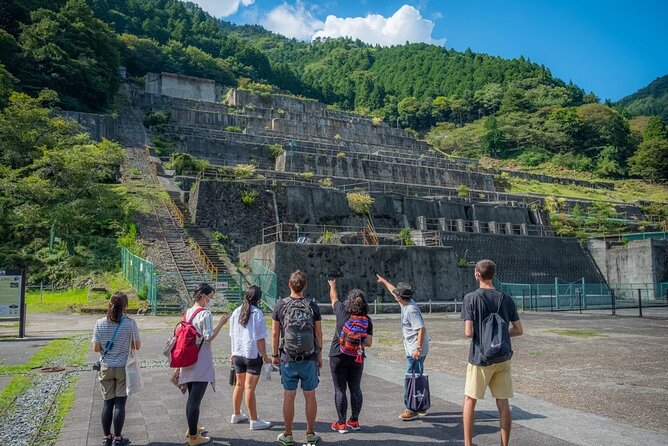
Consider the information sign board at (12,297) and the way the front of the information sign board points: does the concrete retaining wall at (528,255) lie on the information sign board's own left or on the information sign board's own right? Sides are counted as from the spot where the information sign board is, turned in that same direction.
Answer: on the information sign board's own left

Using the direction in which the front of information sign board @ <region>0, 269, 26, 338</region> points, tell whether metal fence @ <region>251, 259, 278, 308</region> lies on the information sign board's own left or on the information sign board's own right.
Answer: on the information sign board's own left

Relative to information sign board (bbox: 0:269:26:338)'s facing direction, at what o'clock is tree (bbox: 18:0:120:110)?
The tree is roughly at 6 o'clock from the information sign board.

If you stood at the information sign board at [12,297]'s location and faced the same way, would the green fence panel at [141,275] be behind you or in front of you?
behind

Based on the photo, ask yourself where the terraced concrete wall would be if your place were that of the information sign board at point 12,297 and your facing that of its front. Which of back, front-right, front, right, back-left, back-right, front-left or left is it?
back-left

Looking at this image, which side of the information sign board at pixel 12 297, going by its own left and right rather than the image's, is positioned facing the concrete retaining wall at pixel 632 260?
left

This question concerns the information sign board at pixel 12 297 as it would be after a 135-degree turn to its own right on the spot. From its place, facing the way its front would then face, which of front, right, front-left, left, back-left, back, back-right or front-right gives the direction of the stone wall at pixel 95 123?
front-right

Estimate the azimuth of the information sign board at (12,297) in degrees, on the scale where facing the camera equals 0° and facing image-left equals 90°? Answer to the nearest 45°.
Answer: approximately 0°

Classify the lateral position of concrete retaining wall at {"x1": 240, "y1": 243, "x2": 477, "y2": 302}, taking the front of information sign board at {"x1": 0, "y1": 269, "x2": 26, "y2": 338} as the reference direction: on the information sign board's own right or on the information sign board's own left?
on the information sign board's own left
